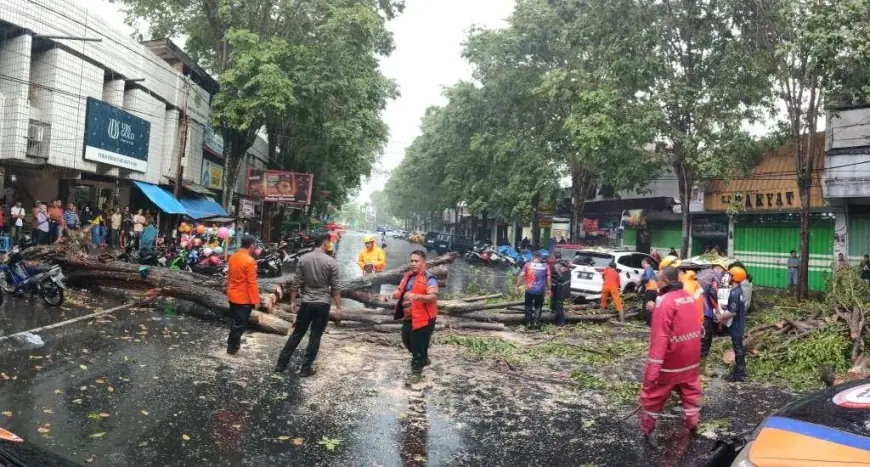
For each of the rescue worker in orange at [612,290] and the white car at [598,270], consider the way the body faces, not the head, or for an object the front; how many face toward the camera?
0

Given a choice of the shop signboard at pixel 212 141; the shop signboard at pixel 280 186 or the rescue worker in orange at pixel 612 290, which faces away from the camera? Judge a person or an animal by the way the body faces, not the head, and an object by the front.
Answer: the rescue worker in orange

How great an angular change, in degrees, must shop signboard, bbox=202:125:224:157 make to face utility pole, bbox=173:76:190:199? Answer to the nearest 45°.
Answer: approximately 45° to its right

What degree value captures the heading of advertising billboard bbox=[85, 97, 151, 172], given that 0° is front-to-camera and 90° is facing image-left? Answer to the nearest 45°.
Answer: approximately 315°

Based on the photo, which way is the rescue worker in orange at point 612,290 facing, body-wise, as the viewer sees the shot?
away from the camera

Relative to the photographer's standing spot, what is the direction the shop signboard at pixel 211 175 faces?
facing the viewer and to the right of the viewer

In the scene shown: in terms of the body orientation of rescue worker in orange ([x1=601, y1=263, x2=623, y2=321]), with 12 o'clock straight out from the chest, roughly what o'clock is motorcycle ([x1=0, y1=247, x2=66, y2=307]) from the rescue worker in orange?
The motorcycle is roughly at 8 o'clock from the rescue worker in orange.

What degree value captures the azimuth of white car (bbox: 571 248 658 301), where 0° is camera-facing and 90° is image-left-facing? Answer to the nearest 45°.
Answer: approximately 225°

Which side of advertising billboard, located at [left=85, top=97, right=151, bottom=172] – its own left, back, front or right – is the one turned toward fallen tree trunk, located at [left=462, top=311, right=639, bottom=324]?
front

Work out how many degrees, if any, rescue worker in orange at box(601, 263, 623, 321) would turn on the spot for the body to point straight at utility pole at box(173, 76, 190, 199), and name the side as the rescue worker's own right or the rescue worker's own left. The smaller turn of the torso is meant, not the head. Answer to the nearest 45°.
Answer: approximately 90° to the rescue worker's own left

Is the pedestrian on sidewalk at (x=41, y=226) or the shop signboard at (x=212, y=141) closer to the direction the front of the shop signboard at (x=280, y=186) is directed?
the pedestrian on sidewalk

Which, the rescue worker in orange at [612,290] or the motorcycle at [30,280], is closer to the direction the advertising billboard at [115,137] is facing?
the rescue worker in orange

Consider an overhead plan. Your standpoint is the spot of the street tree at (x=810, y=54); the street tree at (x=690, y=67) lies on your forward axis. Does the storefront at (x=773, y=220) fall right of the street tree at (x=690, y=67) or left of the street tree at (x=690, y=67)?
right
